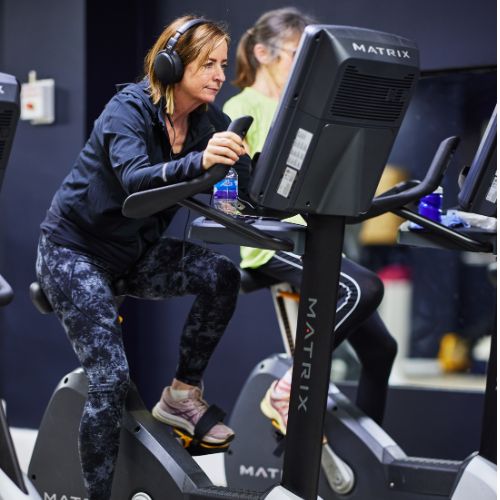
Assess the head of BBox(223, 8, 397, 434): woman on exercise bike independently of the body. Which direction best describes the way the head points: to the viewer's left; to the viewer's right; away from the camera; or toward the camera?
to the viewer's right

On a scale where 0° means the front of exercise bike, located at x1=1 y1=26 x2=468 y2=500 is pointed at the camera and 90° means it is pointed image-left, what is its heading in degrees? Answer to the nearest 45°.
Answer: approximately 315°

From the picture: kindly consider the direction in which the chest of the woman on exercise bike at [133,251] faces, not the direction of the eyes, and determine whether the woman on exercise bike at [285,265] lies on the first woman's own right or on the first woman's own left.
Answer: on the first woman's own left

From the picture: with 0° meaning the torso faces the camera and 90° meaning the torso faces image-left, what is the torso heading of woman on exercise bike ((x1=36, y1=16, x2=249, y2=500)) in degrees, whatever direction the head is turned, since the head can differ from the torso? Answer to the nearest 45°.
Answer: approximately 315°
